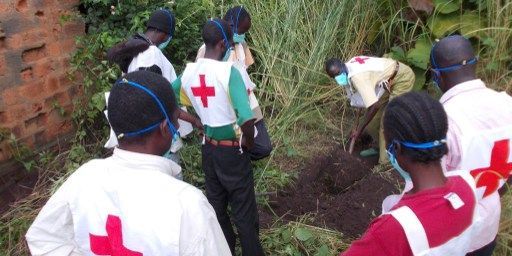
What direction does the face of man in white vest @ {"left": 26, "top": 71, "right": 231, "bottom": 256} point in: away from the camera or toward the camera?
away from the camera

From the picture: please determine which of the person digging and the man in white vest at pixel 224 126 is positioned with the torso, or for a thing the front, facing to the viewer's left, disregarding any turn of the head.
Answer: the person digging

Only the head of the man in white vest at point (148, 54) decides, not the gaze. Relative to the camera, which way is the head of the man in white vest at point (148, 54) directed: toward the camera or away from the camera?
away from the camera

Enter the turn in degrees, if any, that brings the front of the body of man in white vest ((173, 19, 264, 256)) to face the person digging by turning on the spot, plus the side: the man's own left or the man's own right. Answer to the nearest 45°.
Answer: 0° — they already face them

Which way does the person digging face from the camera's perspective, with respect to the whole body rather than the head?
to the viewer's left

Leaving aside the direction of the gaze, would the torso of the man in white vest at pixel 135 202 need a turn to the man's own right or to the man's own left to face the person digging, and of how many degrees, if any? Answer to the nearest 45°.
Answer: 0° — they already face them

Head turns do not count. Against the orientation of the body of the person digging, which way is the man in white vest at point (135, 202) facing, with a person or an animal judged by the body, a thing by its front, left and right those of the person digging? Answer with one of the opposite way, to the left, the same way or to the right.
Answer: to the right

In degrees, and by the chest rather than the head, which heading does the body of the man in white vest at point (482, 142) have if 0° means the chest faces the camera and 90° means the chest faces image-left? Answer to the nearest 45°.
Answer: approximately 135°

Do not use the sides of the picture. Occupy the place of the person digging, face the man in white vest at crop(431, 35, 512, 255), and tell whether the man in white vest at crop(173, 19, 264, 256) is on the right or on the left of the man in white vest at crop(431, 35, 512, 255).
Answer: right

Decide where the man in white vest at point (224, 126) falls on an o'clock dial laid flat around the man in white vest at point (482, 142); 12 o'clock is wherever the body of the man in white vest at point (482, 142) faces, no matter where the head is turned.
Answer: the man in white vest at point (224, 126) is roughly at 11 o'clock from the man in white vest at point (482, 142).

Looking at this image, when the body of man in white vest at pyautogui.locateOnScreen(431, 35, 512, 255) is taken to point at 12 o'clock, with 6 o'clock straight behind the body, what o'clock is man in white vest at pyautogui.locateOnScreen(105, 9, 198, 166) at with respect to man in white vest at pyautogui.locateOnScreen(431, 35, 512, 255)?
man in white vest at pyautogui.locateOnScreen(105, 9, 198, 166) is roughly at 11 o'clock from man in white vest at pyautogui.locateOnScreen(431, 35, 512, 255).

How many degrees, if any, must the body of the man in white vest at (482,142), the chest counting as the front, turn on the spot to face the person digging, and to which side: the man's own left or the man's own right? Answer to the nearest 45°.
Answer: approximately 45° to the man's own right

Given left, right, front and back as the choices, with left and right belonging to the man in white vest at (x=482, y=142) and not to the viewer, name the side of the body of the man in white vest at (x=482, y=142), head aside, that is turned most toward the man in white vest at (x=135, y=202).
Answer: left
